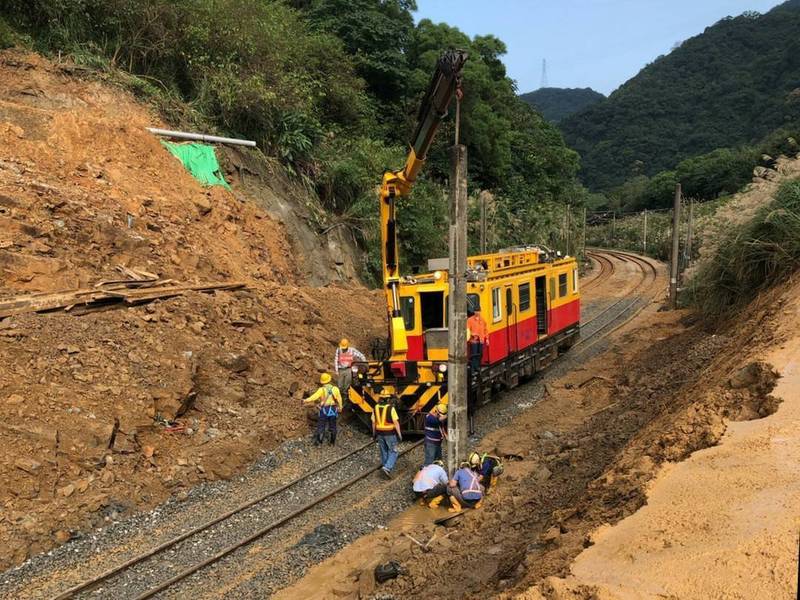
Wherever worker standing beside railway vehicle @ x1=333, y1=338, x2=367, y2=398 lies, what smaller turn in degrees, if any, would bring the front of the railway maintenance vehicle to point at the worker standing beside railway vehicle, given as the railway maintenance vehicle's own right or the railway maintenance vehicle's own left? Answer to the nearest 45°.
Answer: approximately 45° to the railway maintenance vehicle's own right

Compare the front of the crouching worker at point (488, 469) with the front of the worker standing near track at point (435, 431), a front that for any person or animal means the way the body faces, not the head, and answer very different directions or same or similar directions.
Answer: very different directions

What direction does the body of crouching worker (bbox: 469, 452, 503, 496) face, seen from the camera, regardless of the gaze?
to the viewer's left

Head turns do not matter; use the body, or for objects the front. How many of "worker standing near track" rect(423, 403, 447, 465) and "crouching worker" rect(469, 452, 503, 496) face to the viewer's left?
1

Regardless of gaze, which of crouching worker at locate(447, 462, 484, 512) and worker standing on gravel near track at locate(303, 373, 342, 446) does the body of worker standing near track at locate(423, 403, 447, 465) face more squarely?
the crouching worker

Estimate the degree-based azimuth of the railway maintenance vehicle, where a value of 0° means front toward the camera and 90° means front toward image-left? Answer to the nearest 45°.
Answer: approximately 45°

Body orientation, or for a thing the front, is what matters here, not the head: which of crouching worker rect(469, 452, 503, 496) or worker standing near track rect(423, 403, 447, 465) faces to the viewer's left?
the crouching worker
